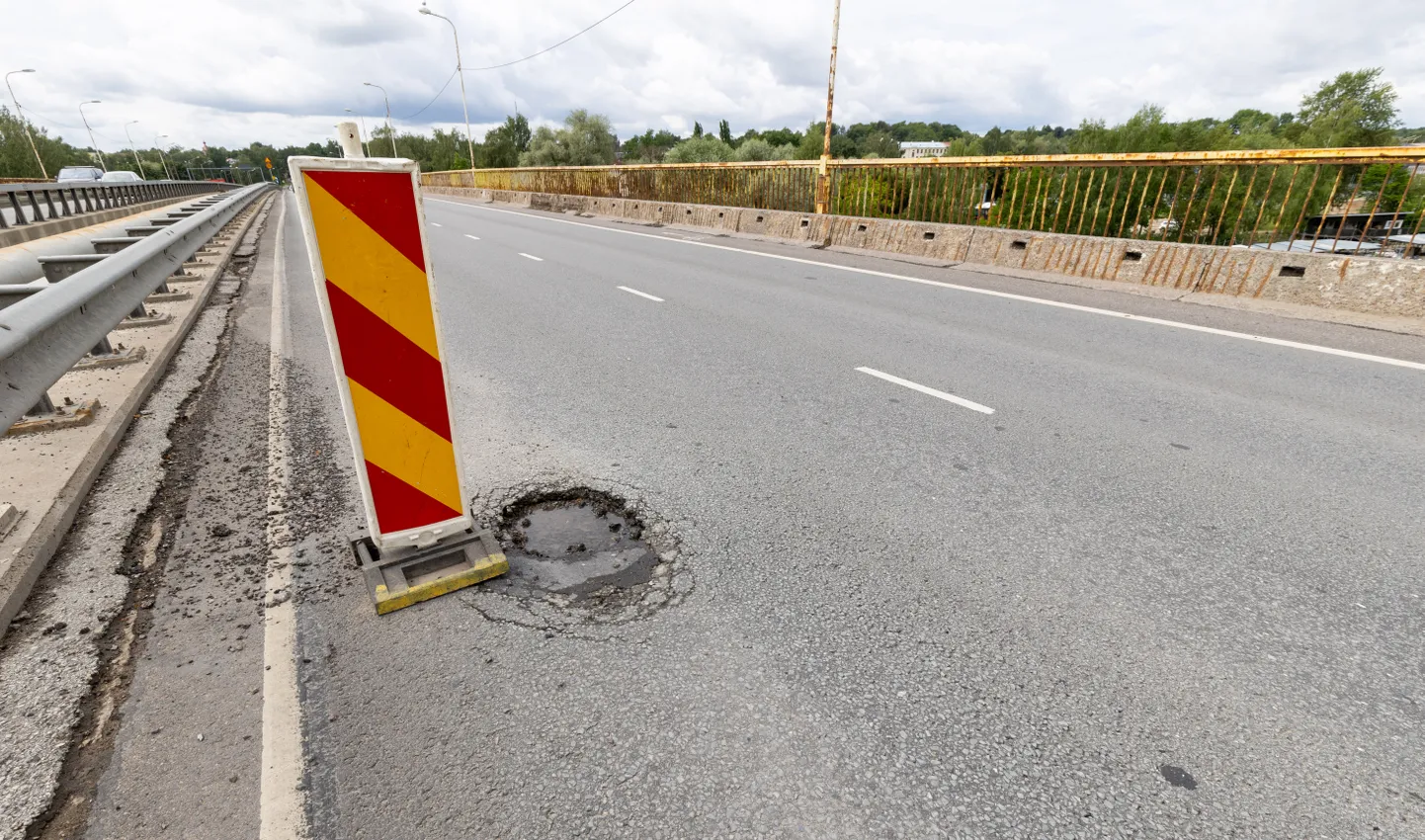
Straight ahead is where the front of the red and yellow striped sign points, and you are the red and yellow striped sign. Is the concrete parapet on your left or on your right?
on your left

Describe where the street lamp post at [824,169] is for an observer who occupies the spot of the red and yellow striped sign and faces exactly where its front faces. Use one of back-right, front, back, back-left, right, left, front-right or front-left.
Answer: back-left

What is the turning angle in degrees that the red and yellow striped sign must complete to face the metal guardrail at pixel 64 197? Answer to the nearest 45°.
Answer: approximately 180°

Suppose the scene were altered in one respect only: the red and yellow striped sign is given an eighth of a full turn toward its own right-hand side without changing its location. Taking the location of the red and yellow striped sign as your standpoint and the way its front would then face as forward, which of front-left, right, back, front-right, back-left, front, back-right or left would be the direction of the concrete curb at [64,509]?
right

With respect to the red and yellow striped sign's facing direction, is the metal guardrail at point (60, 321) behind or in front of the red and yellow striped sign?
behind

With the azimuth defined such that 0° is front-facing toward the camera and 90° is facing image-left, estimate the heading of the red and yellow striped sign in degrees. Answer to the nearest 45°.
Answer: approximately 0°
